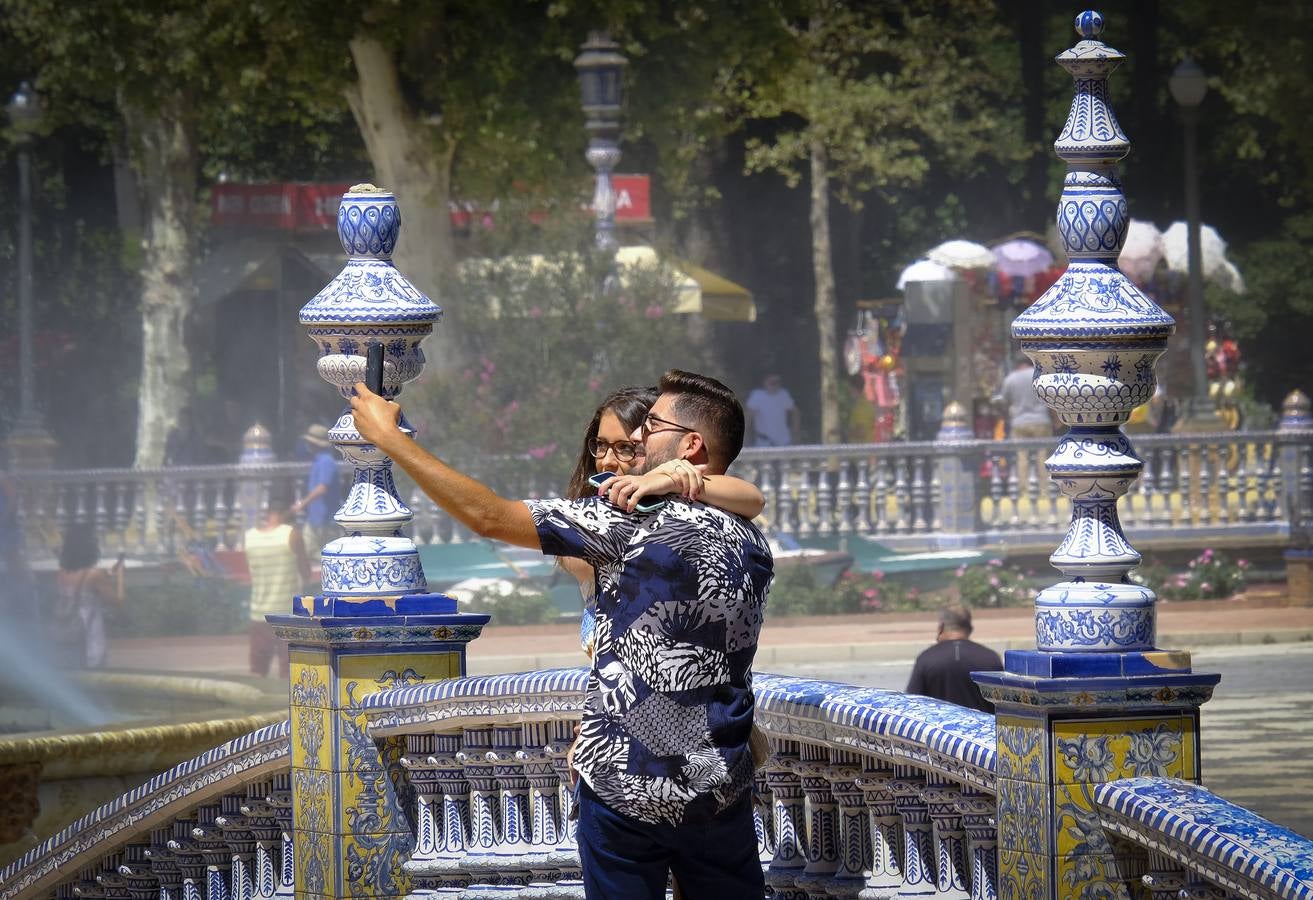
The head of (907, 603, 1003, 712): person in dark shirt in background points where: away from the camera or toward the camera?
away from the camera

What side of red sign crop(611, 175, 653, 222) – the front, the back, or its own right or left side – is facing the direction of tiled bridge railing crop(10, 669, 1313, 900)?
front

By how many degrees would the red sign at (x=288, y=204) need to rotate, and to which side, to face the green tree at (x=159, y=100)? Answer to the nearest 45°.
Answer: approximately 45° to its right

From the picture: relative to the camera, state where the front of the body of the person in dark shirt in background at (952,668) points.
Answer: away from the camera

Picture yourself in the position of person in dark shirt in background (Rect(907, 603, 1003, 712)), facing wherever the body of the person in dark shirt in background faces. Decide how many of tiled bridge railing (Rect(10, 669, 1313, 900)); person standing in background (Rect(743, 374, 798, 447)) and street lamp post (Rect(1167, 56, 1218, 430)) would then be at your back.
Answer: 1

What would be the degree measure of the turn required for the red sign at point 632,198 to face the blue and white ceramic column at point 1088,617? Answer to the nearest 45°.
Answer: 0° — it already faces it

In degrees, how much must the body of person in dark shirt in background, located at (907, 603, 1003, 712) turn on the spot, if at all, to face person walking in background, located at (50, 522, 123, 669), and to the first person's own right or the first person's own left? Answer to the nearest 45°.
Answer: approximately 45° to the first person's own left

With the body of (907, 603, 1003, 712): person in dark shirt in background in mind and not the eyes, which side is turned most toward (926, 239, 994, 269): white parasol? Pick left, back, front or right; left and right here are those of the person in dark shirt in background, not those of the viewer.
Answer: front

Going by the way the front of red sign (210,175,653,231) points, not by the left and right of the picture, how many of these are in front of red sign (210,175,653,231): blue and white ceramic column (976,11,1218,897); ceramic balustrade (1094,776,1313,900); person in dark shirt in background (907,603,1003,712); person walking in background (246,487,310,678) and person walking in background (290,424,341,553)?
5

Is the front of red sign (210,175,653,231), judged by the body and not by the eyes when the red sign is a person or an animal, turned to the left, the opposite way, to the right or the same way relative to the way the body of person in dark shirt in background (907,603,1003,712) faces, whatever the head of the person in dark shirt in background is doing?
the opposite way

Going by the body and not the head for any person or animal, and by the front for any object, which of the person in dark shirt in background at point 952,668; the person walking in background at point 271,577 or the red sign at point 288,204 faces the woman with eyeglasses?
the red sign

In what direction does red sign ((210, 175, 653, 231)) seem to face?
toward the camera

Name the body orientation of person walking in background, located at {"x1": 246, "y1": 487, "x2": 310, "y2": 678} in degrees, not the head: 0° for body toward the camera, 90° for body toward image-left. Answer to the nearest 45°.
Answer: approximately 180°

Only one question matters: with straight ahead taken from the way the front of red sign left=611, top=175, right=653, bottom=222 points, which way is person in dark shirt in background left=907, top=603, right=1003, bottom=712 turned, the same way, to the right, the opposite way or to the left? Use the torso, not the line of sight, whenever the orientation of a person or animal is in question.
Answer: the opposite way

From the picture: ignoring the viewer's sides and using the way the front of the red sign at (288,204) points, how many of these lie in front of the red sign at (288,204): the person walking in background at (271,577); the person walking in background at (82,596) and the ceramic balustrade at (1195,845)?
3

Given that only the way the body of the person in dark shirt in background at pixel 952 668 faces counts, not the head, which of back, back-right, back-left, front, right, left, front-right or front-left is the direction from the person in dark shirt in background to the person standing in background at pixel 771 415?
front
